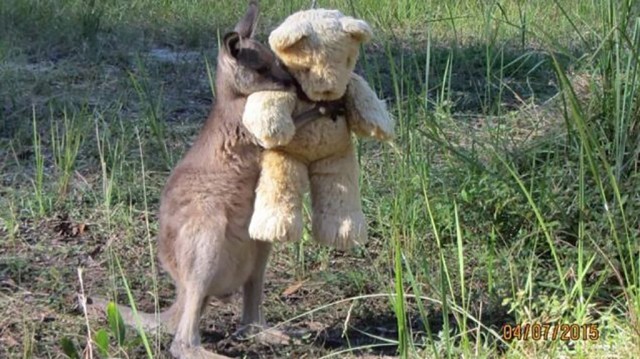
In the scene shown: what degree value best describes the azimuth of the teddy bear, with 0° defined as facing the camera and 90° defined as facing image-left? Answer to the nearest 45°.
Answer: approximately 0°
